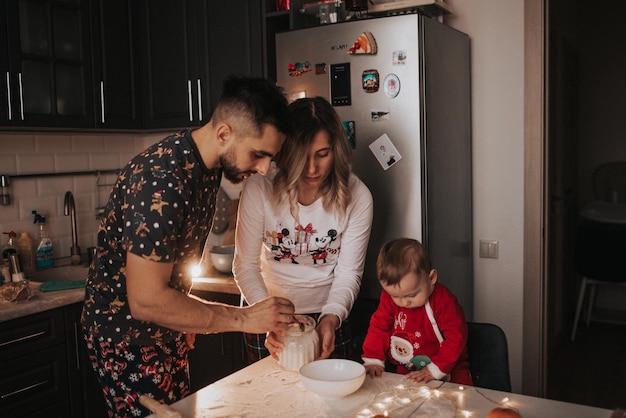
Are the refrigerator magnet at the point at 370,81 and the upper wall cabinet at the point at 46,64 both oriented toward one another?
no

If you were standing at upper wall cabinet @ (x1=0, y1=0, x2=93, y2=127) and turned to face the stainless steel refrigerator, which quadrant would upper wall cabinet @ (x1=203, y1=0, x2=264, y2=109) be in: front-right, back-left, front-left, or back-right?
front-left

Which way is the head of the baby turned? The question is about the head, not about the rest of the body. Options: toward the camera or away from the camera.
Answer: toward the camera

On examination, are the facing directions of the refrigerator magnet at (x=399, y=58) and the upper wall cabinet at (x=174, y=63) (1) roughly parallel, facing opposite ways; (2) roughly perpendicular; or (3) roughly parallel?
roughly parallel

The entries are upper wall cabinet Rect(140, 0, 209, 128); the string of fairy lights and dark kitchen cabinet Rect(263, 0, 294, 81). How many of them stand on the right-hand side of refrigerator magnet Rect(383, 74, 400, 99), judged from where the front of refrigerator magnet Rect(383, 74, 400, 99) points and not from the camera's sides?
2

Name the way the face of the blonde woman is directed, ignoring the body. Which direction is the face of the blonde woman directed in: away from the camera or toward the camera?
toward the camera

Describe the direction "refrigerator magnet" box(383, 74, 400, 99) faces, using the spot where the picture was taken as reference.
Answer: facing the viewer and to the left of the viewer

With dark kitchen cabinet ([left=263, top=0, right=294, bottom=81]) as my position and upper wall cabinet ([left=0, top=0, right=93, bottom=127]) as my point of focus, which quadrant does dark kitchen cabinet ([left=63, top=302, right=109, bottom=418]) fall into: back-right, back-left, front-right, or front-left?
front-left

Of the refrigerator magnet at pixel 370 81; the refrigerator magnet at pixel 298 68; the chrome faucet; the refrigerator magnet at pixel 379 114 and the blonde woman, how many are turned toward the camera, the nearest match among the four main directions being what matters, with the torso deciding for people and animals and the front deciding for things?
5

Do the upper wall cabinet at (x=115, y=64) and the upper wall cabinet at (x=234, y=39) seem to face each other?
no

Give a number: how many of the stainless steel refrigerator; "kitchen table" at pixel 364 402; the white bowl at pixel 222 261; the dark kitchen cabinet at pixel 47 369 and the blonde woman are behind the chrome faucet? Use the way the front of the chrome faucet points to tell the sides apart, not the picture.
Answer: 0

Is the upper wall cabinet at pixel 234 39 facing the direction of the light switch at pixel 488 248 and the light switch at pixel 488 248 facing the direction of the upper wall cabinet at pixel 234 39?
no

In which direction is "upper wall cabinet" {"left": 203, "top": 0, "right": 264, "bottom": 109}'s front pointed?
toward the camera

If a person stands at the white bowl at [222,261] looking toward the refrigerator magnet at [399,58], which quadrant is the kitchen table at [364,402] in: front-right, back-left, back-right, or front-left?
front-right

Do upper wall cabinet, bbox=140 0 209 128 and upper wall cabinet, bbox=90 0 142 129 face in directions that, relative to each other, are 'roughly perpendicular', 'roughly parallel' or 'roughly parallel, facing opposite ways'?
roughly parallel
